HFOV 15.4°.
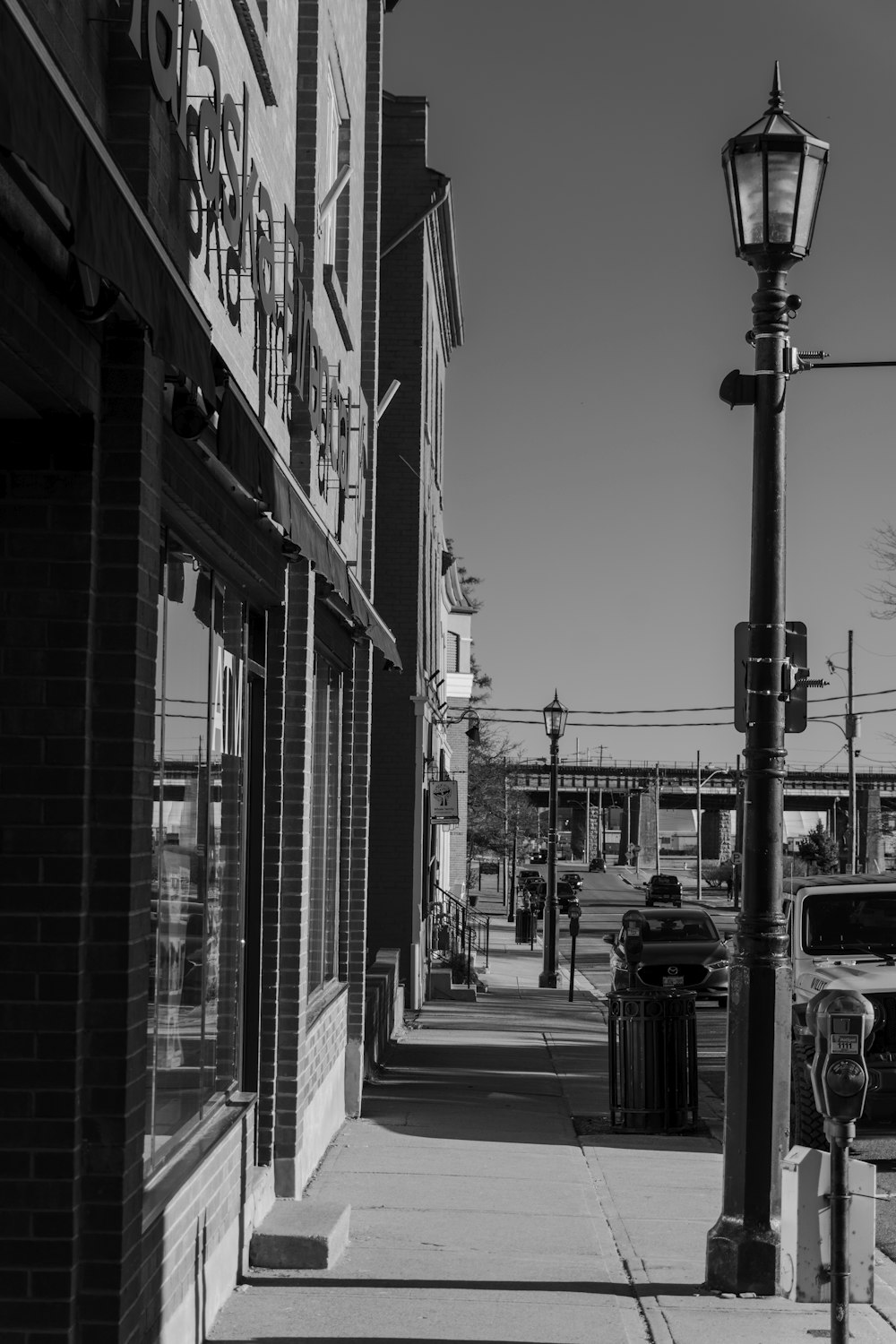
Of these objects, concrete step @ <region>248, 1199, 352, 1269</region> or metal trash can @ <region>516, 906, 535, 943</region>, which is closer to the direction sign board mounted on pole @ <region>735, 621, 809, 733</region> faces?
the metal trash can

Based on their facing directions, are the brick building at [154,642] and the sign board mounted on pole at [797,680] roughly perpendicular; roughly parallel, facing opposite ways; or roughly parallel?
roughly perpendicular

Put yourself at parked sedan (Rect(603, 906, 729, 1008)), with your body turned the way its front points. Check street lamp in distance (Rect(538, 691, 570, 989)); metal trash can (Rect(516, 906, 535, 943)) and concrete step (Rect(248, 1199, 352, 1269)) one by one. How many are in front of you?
1

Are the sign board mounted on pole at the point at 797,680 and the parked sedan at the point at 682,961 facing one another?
yes

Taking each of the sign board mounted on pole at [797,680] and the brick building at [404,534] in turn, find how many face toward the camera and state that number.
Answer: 0

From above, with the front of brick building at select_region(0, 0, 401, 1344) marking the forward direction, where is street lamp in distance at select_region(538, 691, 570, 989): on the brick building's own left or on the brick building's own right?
on the brick building's own left

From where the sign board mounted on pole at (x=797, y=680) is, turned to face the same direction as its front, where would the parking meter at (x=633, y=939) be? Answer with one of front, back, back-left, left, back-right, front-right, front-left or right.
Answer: front

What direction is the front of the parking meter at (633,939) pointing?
toward the camera

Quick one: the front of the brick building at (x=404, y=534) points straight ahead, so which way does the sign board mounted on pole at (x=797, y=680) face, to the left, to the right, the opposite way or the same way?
to the left

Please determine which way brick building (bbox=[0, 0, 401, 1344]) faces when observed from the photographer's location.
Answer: facing to the right of the viewer

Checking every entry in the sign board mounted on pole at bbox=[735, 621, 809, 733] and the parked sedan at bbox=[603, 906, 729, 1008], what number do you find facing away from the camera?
1

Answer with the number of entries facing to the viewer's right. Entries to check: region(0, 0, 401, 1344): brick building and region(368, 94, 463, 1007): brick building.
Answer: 2

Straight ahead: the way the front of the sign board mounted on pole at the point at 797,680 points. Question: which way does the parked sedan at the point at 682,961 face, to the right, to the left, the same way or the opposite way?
the opposite way

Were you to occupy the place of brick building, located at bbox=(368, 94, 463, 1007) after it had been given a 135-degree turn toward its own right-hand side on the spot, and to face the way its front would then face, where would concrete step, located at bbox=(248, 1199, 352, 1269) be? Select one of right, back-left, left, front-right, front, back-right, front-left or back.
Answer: front-left

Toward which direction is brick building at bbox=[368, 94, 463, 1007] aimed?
to the viewer's right

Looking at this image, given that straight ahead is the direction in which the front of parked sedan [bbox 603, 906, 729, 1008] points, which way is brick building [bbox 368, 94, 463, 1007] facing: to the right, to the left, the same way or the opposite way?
to the left

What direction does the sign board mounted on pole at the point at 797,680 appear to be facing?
away from the camera

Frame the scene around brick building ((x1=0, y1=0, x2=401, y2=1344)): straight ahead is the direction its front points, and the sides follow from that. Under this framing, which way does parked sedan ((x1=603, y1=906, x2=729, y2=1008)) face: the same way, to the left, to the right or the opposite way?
to the right
